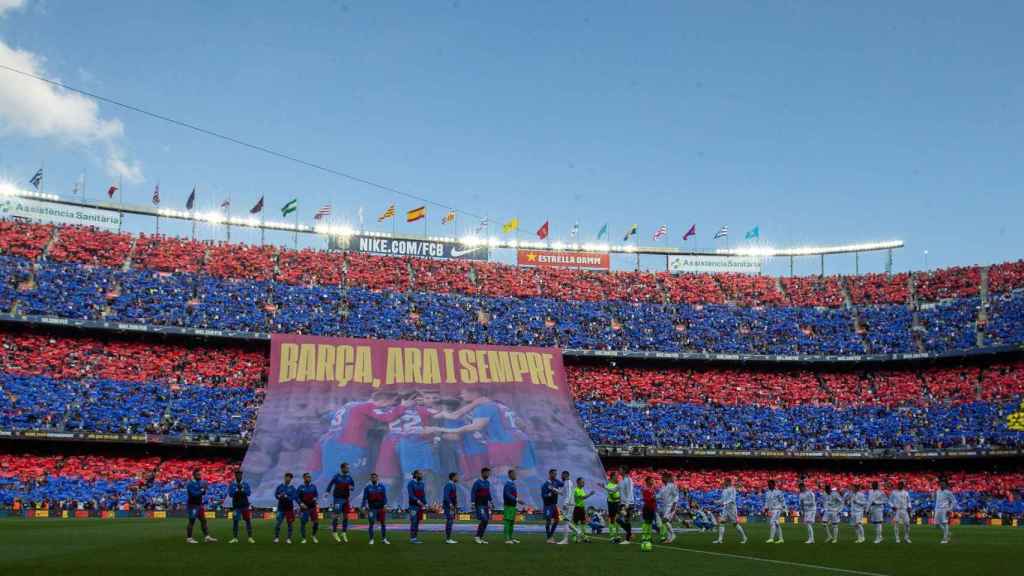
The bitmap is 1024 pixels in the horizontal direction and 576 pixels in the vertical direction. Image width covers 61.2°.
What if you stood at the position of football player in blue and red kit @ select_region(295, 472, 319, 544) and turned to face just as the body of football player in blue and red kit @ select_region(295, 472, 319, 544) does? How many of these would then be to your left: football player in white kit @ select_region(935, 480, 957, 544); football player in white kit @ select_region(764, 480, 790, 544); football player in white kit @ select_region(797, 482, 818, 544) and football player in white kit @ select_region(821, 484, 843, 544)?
4

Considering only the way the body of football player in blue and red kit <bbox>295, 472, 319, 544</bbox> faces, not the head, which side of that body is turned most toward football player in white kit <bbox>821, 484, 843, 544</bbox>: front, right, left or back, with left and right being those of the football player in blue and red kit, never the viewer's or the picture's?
left

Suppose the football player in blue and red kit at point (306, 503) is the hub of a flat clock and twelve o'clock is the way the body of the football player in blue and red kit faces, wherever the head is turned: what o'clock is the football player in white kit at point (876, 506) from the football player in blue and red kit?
The football player in white kit is roughly at 9 o'clock from the football player in blue and red kit.

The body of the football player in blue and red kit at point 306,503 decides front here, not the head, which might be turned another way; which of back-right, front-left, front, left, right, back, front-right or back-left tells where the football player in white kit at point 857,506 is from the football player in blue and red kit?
left

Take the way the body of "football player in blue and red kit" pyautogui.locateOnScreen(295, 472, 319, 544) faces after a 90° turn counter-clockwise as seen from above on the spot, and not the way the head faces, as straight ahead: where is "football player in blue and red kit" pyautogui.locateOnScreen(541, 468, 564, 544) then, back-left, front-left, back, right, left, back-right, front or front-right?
front

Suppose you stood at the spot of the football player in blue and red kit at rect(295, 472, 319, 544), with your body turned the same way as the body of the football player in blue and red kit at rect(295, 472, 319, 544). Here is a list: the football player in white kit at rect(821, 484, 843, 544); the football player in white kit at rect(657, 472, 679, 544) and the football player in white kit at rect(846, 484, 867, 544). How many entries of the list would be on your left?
3

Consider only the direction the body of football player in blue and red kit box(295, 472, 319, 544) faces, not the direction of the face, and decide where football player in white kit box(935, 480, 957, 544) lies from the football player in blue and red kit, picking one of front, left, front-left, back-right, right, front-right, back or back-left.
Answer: left

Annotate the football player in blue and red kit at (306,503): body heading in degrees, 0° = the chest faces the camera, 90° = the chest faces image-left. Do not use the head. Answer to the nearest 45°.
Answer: approximately 0°

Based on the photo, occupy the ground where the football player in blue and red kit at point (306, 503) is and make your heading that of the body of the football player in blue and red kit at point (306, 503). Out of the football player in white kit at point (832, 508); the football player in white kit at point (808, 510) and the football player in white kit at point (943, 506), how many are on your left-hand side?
3

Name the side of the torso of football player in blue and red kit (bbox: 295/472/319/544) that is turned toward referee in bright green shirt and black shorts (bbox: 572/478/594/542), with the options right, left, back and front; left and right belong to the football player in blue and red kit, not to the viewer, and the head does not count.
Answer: left

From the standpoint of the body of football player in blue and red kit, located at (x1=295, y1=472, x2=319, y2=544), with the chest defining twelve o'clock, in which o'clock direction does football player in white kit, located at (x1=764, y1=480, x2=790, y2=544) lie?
The football player in white kit is roughly at 9 o'clock from the football player in blue and red kit.
